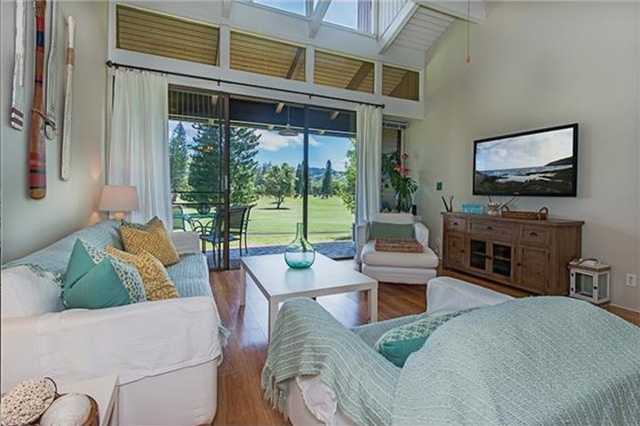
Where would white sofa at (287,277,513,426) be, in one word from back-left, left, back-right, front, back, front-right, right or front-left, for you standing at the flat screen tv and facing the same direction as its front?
front-left

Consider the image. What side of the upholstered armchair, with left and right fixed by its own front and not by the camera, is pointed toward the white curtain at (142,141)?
right

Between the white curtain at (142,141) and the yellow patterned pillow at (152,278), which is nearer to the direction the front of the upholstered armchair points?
the yellow patterned pillow

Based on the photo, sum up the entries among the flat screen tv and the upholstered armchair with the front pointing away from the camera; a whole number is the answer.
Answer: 0

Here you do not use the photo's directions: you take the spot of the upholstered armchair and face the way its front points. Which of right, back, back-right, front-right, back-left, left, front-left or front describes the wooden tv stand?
left

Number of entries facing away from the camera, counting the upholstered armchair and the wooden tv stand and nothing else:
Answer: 0

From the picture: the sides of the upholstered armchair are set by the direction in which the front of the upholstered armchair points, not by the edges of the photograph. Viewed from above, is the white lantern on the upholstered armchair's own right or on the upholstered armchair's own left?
on the upholstered armchair's own left

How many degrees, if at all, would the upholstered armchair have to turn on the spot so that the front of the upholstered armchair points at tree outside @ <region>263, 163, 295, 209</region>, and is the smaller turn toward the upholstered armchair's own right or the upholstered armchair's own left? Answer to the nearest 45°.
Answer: approximately 135° to the upholstered armchair's own right

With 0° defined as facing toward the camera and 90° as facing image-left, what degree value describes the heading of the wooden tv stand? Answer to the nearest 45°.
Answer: approximately 45°

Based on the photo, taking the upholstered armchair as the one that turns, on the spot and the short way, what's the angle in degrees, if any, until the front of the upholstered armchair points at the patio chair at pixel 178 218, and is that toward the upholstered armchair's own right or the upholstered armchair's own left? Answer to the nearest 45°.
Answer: approximately 90° to the upholstered armchair's own right

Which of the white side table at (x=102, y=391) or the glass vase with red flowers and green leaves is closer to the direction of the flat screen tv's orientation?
the white side table

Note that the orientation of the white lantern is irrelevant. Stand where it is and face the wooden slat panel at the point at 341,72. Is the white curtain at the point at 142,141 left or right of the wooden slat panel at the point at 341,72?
left

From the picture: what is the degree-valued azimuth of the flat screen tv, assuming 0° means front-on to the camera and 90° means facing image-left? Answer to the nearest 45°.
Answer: approximately 45°

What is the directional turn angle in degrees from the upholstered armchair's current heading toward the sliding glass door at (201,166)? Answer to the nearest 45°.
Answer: approximately 90° to its right
